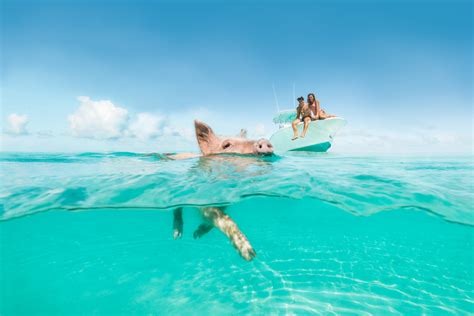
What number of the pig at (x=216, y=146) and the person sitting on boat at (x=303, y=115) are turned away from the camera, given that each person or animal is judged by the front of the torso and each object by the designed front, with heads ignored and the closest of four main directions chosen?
0

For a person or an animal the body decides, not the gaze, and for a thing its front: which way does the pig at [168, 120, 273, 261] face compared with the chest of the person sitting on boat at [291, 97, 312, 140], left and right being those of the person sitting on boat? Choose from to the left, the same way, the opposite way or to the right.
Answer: to the left

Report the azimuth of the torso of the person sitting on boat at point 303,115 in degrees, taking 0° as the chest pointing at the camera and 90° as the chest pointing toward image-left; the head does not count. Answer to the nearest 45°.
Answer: approximately 45°

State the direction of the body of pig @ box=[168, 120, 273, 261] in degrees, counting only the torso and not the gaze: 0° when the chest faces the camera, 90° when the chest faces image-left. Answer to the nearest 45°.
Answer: approximately 315°
